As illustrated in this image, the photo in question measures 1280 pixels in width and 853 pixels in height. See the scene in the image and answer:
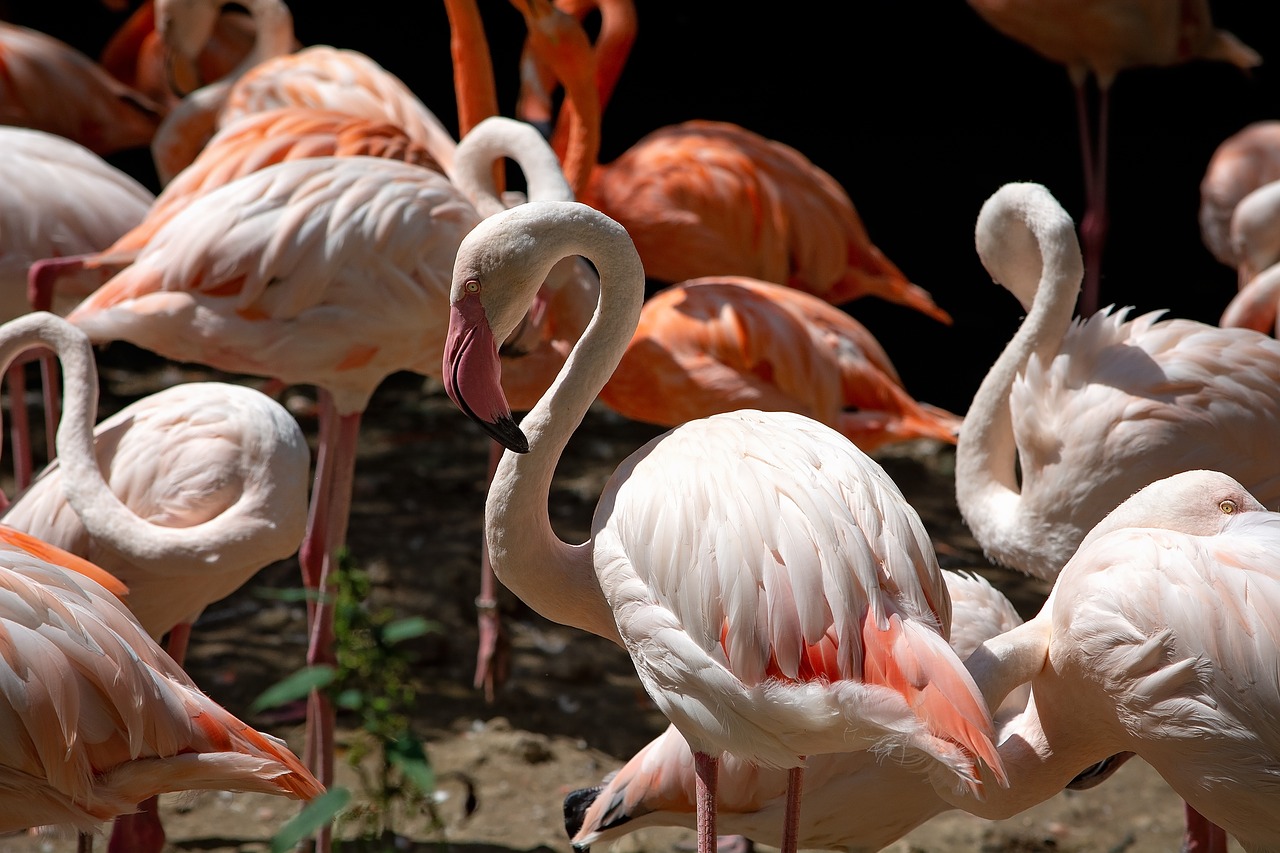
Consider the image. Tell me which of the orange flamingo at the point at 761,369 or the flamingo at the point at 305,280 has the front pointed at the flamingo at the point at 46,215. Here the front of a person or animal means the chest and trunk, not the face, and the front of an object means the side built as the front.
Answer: the orange flamingo

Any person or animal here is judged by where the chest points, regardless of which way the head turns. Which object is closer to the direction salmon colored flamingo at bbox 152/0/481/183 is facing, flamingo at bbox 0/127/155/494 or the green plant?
the flamingo

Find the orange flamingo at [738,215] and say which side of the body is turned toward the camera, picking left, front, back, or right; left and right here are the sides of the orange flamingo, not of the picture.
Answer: left

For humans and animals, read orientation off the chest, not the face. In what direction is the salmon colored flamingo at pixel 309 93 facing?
to the viewer's left

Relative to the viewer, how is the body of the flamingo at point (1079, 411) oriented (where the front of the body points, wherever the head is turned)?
to the viewer's left

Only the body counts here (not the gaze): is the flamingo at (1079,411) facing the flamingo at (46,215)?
yes

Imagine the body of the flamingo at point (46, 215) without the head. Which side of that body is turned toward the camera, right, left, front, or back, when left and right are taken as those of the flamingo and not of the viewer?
left

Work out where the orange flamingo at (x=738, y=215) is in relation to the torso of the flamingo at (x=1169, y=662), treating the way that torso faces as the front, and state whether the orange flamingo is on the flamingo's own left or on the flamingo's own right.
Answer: on the flamingo's own right

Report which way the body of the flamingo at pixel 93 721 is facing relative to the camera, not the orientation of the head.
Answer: to the viewer's left

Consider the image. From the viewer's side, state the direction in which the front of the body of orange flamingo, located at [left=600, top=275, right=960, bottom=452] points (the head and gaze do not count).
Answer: to the viewer's left
